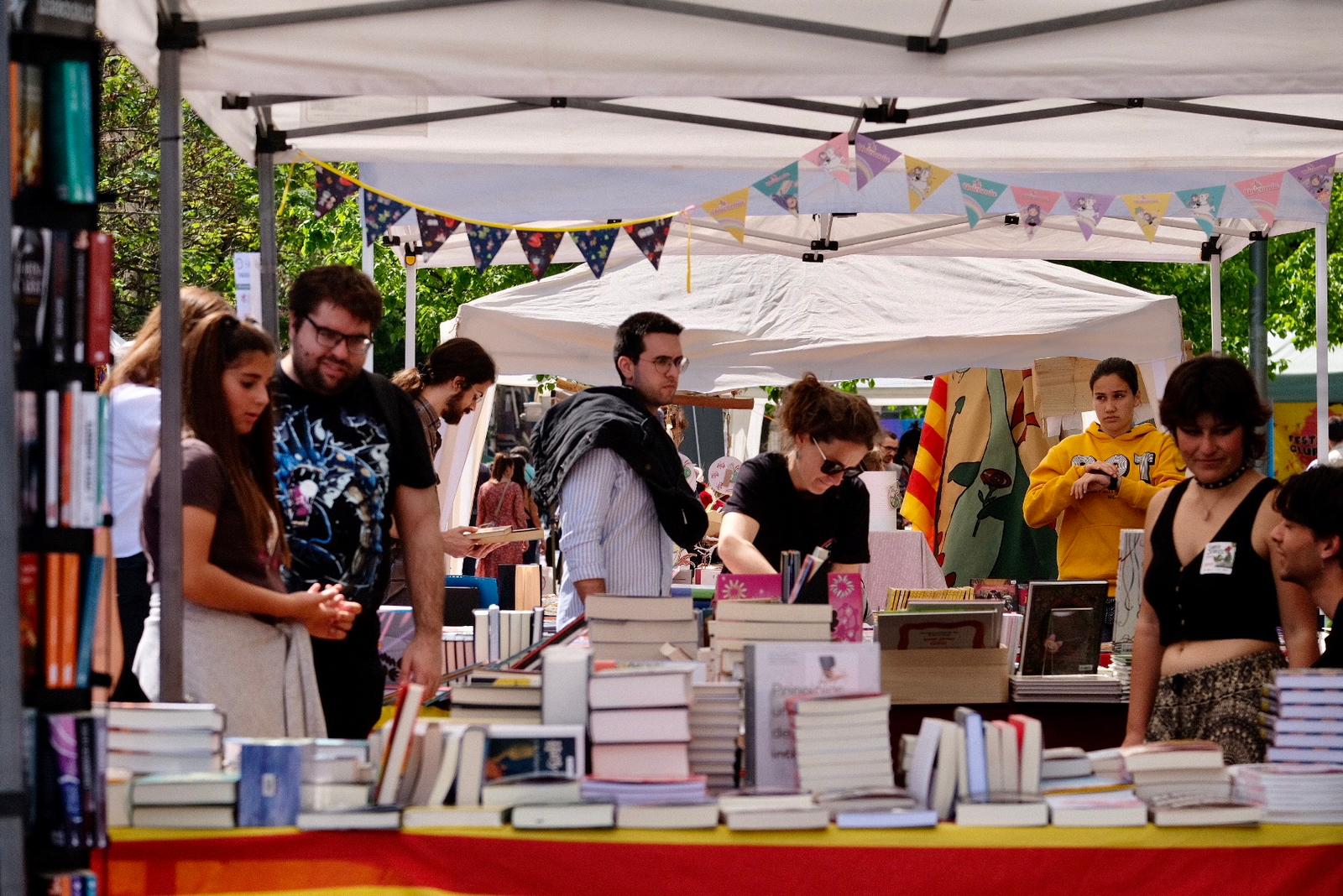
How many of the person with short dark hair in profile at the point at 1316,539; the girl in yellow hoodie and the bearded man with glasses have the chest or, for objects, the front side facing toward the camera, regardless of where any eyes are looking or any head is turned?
2

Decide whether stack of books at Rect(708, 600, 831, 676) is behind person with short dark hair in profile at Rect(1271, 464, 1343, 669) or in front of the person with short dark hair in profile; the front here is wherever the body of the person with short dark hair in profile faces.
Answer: in front

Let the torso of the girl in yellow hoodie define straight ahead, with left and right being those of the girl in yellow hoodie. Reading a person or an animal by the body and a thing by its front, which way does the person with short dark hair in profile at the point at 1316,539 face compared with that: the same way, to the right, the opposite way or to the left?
to the right

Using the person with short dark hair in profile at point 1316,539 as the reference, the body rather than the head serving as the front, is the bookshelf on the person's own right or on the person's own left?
on the person's own left

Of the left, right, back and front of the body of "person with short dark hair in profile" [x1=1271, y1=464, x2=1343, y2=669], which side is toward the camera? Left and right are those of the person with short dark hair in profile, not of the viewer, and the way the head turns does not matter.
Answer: left

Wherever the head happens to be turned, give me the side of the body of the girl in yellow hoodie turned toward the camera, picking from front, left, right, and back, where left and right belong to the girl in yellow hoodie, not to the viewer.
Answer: front

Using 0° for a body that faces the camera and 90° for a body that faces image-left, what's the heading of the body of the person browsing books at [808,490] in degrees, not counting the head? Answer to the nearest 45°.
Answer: approximately 315°

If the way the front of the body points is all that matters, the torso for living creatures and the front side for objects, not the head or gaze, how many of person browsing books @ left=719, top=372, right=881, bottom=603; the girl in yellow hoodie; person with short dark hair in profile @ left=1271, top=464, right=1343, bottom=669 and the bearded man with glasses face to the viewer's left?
1

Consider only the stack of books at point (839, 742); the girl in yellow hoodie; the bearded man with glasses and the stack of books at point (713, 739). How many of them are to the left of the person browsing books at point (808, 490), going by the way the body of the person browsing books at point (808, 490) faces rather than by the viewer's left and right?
1

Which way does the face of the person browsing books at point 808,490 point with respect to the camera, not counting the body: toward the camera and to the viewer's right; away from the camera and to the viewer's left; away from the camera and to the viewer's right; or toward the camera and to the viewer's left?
toward the camera and to the viewer's right

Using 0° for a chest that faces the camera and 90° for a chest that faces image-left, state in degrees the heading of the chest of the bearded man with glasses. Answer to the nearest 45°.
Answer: approximately 0°

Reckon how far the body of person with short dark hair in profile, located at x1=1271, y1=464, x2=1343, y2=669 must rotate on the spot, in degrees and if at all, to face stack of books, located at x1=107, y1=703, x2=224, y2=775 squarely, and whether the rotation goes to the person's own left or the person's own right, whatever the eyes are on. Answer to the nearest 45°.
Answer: approximately 45° to the person's own left

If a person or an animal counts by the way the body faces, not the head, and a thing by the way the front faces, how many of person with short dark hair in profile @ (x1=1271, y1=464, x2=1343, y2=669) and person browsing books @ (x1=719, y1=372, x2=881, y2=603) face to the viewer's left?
1

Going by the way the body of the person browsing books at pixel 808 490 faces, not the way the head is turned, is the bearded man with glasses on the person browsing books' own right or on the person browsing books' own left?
on the person browsing books' own right

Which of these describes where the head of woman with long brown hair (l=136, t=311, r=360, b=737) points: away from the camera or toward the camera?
toward the camera
